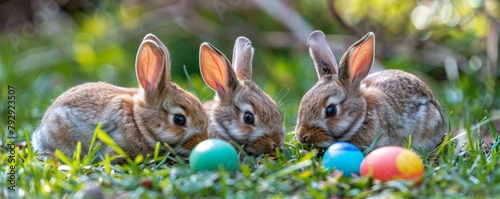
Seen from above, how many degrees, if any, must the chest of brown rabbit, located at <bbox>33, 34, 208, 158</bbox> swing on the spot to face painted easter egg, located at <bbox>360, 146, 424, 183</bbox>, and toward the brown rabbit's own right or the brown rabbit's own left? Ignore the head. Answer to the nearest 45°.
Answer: approximately 45° to the brown rabbit's own right

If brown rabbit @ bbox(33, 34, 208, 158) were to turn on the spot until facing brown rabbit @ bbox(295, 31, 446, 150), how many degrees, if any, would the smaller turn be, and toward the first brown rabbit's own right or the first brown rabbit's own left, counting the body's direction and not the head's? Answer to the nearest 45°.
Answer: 0° — it already faces it

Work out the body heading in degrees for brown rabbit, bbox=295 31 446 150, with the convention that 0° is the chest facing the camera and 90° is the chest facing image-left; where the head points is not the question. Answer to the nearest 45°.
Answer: approximately 90°

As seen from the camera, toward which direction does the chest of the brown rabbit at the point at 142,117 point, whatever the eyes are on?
to the viewer's right

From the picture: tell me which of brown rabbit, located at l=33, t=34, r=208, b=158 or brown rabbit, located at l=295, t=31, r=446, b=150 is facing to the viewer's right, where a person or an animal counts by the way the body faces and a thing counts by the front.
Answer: brown rabbit, located at l=33, t=34, r=208, b=158

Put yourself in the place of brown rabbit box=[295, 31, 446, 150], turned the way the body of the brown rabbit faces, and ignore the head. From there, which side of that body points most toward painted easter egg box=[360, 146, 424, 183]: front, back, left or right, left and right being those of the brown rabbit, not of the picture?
left

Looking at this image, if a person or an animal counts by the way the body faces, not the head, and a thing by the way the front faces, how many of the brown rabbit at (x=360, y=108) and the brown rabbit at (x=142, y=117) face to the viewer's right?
1

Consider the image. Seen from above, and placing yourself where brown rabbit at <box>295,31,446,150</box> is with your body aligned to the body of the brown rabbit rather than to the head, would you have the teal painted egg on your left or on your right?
on your left
